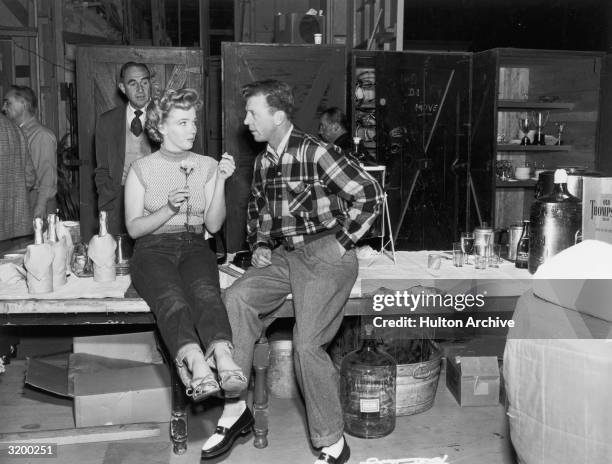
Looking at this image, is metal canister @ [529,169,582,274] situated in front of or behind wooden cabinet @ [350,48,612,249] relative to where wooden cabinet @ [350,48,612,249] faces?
in front

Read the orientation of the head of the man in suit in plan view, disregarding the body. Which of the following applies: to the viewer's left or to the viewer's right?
to the viewer's right

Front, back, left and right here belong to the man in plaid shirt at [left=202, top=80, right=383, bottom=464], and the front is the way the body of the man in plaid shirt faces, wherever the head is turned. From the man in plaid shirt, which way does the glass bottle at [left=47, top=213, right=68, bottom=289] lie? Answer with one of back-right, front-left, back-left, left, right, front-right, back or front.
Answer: front-right

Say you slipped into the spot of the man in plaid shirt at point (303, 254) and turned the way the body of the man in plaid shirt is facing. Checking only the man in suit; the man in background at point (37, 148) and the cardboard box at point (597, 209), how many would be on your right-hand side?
2

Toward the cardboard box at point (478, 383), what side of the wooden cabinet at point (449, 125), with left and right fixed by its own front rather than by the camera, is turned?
front

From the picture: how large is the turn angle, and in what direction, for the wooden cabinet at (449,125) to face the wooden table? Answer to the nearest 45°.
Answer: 0° — it already faces it

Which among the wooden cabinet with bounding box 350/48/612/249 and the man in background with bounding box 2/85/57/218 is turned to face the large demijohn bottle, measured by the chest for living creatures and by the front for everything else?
the wooden cabinet

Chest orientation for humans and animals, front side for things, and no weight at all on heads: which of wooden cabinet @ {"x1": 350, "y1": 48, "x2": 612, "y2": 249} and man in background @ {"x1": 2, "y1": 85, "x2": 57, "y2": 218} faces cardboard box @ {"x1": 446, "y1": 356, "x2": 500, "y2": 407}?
the wooden cabinet

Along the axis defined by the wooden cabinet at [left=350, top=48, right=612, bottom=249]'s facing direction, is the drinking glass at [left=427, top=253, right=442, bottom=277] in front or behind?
in front

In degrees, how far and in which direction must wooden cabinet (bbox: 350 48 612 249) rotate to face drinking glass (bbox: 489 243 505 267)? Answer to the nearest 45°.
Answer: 0° — it already faces it

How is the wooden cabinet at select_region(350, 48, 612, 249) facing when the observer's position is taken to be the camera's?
facing the viewer

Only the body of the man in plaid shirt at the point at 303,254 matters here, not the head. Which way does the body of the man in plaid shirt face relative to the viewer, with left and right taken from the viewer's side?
facing the viewer and to the left of the viewer

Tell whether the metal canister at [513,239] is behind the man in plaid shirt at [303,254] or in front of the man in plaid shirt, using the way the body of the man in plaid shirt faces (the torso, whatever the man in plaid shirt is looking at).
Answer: behind

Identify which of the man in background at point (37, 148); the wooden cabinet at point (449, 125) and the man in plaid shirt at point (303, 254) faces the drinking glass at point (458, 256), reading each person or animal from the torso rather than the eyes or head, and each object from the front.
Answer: the wooden cabinet
